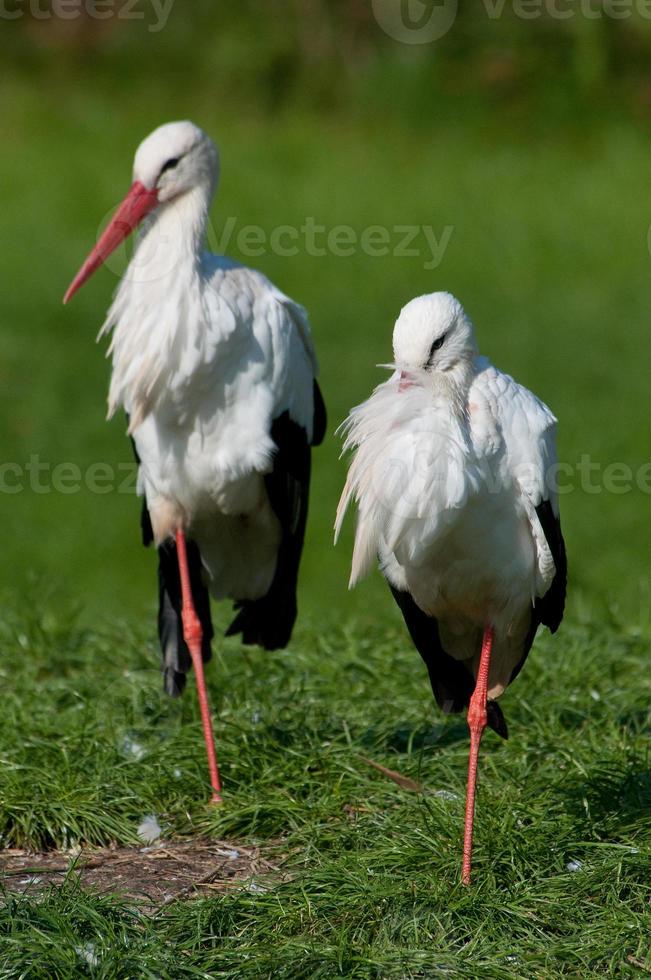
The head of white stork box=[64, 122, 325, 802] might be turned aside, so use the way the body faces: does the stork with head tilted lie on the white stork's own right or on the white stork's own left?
on the white stork's own left

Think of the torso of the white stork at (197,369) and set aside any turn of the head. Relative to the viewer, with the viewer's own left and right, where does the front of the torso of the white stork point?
facing the viewer and to the left of the viewer
